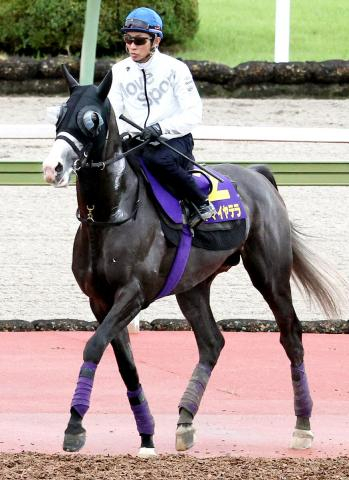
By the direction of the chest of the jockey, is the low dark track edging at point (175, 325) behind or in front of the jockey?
behind

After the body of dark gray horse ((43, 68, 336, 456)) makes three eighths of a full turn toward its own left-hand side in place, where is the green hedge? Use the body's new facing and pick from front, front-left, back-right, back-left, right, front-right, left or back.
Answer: left

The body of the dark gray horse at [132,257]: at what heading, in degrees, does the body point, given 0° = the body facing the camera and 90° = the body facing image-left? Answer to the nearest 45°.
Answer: approximately 45°

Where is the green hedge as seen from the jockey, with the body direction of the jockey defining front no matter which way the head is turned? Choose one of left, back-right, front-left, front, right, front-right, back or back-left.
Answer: back-right

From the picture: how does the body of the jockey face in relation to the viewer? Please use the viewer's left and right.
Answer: facing the viewer and to the left of the viewer
